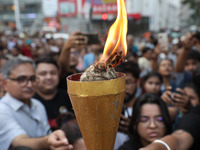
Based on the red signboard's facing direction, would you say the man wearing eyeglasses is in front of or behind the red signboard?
in front

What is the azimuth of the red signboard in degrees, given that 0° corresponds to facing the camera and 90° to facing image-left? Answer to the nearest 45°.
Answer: approximately 0°

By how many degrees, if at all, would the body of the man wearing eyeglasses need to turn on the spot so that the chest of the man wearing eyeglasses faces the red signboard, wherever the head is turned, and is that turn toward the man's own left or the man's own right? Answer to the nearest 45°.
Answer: approximately 135° to the man's own left

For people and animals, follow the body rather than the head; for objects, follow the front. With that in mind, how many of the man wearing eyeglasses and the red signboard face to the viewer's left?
0

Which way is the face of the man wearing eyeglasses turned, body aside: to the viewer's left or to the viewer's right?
to the viewer's right

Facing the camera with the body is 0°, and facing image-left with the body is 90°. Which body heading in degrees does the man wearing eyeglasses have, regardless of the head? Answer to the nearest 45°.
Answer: approximately 315°
